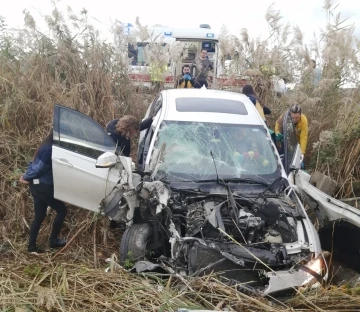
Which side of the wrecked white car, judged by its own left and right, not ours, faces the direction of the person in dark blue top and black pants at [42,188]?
right

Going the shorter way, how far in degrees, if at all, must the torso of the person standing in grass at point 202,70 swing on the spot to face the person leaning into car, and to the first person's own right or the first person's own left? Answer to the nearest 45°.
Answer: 0° — they already face them

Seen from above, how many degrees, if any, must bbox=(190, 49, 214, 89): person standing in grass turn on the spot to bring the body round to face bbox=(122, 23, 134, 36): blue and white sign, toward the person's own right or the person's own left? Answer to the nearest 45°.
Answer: approximately 90° to the person's own right

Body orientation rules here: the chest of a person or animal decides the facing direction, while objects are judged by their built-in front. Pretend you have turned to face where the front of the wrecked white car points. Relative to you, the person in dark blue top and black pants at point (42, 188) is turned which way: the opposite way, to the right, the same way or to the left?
to the left

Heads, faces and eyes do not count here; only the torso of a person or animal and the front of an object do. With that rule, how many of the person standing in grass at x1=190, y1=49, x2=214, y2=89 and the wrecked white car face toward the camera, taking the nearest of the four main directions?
2

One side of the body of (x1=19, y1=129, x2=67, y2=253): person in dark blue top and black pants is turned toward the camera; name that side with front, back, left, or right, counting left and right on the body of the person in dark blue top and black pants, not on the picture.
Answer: right

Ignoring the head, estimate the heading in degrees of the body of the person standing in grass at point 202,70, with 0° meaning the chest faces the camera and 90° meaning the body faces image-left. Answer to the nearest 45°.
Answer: approximately 0°

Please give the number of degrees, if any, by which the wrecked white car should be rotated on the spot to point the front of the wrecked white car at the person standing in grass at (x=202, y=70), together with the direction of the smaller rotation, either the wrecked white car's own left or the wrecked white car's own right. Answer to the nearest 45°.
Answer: approximately 180°

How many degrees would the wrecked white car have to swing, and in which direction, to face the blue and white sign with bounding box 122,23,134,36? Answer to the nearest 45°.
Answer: approximately 180°

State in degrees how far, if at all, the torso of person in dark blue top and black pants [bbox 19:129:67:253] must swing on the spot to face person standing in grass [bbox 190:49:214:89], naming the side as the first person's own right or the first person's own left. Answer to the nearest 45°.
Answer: approximately 45° to the first person's own left

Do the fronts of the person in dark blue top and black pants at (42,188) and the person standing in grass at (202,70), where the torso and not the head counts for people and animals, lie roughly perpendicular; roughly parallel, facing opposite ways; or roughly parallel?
roughly perpendicular

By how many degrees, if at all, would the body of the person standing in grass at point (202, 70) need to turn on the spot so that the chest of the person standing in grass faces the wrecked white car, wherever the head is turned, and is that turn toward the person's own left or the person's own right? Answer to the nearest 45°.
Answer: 0° — they already face it
